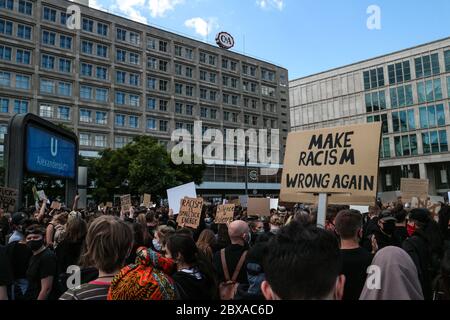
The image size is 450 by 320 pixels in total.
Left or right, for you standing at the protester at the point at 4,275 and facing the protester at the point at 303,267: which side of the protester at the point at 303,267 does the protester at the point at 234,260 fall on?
left

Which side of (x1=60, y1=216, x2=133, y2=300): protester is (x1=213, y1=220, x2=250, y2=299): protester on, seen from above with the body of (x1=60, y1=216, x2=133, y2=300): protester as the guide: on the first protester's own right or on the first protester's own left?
on the first protester's own right

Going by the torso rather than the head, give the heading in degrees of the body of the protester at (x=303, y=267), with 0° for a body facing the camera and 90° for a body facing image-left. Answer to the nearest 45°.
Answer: approximately 180°

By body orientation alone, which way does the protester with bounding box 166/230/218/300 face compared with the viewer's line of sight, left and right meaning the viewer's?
facing away from the viewer and to the left of the viewer

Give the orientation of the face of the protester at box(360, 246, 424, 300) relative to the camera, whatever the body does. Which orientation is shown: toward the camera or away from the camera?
away from the camera

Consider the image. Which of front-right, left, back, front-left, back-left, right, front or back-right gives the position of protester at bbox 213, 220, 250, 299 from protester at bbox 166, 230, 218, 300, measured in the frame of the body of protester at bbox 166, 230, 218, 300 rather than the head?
right

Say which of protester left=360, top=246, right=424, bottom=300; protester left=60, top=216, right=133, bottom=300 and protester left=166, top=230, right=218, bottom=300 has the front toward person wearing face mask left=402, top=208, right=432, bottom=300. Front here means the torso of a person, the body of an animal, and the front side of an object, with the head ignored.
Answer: protester left=360, top=246, right=424, bottom=300

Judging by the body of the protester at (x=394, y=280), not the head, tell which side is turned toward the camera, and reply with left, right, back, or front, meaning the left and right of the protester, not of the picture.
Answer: back
